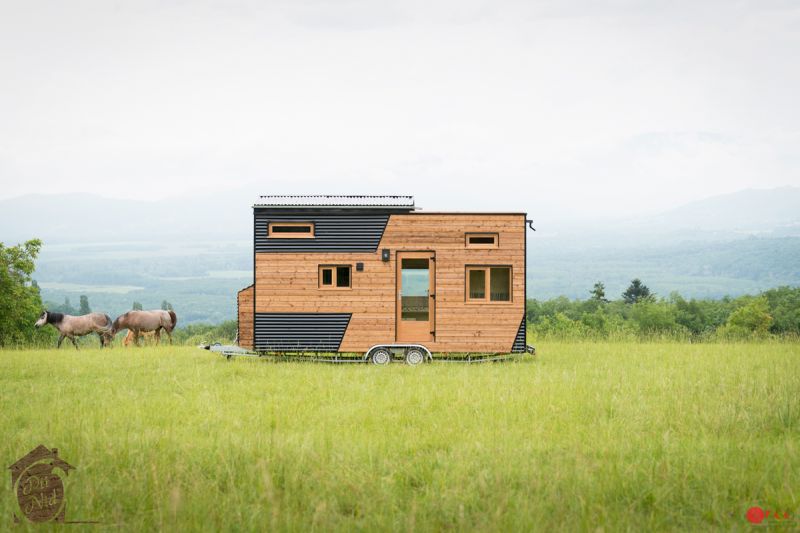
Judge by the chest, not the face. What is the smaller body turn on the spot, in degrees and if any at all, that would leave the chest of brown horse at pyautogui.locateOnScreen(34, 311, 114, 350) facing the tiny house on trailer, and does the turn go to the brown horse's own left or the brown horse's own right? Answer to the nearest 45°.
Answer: approximately 135° to the brown horse's own left

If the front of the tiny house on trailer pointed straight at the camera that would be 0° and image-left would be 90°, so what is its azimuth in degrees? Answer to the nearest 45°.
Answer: approximately 90°

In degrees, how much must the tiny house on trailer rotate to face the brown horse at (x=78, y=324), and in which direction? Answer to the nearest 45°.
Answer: approximately 45° to its right

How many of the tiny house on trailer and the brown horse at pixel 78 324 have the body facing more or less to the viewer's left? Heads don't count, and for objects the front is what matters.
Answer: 2

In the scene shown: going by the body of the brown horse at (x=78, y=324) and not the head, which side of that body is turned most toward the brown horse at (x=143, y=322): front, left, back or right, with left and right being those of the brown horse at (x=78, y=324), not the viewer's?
back

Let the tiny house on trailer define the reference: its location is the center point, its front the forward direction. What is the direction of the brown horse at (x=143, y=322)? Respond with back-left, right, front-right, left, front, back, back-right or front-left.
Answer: front-right

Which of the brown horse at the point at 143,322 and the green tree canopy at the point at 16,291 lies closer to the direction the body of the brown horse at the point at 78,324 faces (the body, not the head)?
the green tree canopy

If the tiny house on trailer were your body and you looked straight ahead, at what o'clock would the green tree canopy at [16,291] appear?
The green tree canopy is roughly at 1 o'clock from the tiny house on trailer.

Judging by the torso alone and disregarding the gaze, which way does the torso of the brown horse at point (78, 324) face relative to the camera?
to the viewer's left
